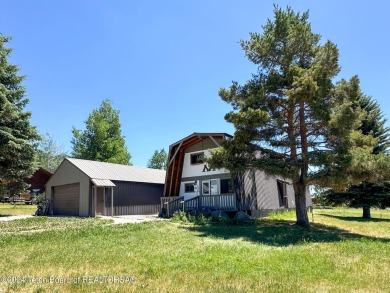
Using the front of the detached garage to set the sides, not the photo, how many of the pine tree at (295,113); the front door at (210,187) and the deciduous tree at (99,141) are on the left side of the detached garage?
2

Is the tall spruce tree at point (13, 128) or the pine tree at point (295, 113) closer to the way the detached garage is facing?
the tall spruce tree

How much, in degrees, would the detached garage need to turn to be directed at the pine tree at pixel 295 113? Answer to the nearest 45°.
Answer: approximately 90° to its left

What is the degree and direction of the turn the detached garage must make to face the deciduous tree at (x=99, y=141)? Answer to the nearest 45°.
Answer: approximately 135° to its right

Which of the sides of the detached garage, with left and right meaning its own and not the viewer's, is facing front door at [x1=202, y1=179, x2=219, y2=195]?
left

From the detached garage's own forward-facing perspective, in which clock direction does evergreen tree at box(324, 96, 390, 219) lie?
The evergreen tree is roughly at 8 o'clock from the detached garage.

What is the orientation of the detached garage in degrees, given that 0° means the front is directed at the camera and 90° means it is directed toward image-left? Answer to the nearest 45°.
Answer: approximately 45°

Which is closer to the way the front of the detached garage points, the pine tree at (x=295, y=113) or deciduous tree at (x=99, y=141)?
the pine tree

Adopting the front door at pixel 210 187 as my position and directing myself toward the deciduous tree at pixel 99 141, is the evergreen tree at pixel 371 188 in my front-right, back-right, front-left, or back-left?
back-right

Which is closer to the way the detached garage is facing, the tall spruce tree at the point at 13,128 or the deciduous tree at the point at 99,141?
the tall spruce tree
